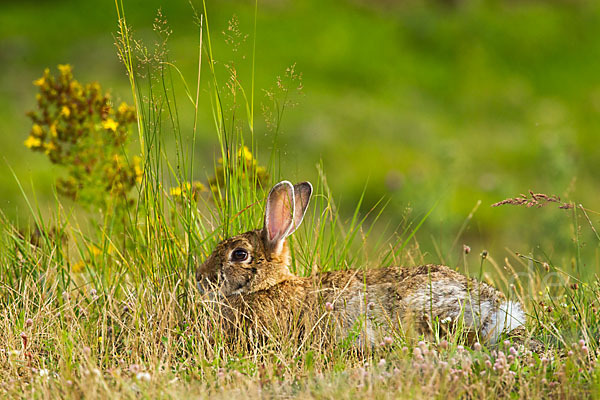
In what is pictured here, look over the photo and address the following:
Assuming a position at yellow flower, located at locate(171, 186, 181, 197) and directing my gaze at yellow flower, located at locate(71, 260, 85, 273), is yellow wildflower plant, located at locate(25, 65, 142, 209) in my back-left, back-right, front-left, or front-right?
front-right

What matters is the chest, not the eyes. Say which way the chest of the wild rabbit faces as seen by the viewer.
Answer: to the viewer's left

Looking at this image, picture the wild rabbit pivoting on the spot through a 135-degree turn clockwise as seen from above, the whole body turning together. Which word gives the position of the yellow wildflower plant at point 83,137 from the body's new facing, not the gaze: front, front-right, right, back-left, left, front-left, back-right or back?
left

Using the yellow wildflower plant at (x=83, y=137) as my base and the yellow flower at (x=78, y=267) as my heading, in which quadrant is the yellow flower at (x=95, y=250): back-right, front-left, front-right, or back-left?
front-left
